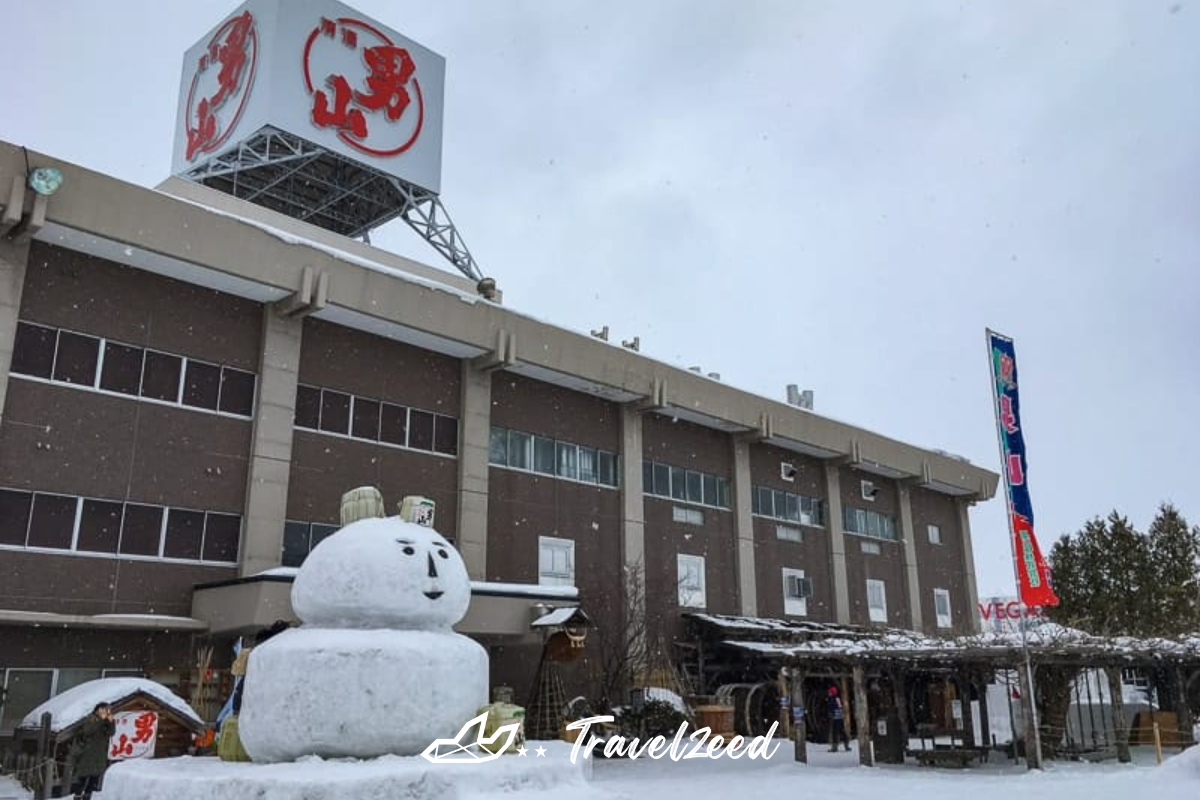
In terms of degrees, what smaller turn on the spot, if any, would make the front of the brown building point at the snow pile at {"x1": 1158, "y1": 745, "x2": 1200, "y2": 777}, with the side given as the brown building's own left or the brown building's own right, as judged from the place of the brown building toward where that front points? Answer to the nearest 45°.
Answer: approximately 45° to the brown building's own left

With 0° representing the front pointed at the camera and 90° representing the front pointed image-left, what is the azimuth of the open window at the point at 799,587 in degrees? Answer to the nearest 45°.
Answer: approximately 315°

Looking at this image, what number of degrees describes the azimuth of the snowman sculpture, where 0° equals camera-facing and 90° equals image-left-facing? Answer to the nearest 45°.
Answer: approximately 315°

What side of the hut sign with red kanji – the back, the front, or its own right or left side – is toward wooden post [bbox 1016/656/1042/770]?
left

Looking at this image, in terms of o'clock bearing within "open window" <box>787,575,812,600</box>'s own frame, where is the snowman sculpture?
The snowman sculpture is roughly at 2 o'clock from the open window.

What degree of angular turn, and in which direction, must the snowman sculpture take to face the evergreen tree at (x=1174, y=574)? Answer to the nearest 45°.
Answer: approximately 90° to its left

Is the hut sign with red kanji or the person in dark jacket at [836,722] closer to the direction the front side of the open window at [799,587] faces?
the person in dark jacket

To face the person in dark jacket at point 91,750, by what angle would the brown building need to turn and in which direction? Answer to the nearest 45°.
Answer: approximately 45° to its right

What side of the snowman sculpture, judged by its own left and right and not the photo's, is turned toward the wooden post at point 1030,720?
left

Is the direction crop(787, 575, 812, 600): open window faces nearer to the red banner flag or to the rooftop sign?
the red banner flag

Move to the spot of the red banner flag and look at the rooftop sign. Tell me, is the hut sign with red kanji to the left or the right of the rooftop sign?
left

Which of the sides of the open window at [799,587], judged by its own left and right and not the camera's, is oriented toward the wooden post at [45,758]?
right
